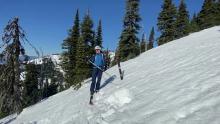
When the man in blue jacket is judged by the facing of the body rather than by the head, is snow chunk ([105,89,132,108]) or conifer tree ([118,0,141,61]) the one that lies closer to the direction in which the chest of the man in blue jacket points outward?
the snow chunk

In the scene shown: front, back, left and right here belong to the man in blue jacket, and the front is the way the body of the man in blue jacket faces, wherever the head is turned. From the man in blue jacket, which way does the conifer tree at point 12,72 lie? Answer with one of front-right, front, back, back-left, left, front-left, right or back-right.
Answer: back-right

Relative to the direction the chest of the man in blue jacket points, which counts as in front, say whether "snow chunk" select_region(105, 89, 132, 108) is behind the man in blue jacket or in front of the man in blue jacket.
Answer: in front

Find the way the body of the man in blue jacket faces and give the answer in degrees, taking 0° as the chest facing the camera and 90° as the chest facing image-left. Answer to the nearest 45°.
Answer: approximately 0°

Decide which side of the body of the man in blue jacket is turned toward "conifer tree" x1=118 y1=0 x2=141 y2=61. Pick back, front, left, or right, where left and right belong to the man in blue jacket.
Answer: back
